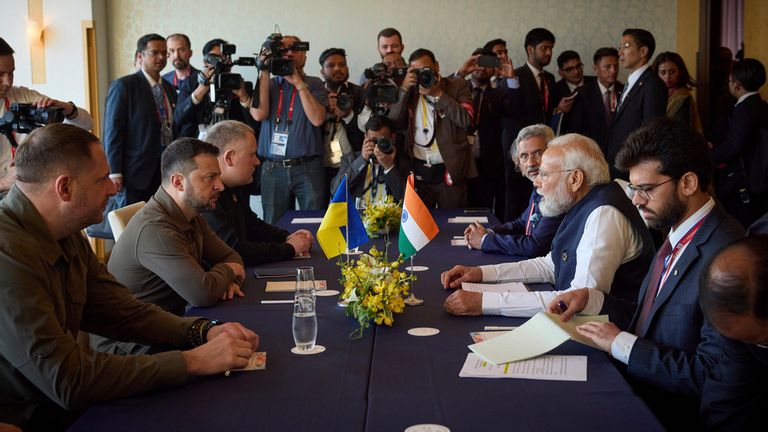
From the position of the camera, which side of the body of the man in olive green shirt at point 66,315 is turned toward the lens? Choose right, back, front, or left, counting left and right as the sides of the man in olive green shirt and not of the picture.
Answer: right

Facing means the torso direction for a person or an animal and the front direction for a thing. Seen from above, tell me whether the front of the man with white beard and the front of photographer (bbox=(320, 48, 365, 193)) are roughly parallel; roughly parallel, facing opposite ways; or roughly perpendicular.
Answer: roughly perpendicular

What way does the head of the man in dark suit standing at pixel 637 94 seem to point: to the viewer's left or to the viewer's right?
to the viewer's left

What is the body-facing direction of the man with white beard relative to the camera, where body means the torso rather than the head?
to the viewer's left

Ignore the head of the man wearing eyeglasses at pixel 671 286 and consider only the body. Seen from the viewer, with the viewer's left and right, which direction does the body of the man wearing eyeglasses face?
facing to the left of the viewer

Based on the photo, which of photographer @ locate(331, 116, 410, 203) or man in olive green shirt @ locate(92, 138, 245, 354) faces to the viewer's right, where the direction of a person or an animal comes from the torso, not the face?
the man in olive green shirt

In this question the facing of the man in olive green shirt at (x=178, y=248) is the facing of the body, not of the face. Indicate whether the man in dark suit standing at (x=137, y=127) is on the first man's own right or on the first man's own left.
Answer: on the first man's own left

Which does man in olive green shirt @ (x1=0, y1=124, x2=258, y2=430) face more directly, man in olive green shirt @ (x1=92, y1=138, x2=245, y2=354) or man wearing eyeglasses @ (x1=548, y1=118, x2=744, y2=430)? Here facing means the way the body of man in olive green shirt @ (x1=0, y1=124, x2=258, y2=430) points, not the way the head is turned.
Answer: the man wearing eyeglasses

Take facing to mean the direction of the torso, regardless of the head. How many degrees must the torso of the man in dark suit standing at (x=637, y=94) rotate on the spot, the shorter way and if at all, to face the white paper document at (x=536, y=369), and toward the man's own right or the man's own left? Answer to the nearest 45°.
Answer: approximately 45° to the man's own left

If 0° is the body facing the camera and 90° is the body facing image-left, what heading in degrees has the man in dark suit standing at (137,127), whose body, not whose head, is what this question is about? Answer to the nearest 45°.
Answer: approximately 315°

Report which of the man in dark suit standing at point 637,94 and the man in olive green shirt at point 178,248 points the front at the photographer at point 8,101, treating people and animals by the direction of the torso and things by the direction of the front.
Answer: the man in dark suit standing

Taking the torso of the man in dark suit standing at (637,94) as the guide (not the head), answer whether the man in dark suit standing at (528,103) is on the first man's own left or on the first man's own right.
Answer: on the first man's own right
